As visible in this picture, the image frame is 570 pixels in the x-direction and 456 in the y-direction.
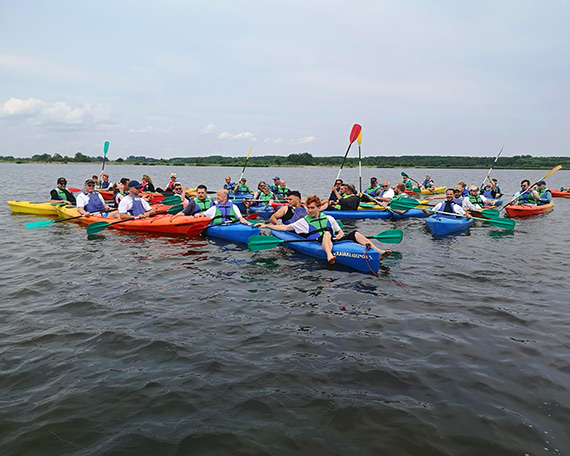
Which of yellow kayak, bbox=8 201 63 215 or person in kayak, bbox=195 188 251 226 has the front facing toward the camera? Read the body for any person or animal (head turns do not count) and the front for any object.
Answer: the person in kayak

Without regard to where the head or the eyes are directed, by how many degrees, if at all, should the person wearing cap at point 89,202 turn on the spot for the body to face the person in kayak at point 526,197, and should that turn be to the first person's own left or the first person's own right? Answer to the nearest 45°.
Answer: approximately 45° to the first person's own left

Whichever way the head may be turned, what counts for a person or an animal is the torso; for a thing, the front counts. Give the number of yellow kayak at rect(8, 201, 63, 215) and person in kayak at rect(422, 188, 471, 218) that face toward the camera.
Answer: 1

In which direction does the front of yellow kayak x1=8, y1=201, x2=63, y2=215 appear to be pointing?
to the viewer's left

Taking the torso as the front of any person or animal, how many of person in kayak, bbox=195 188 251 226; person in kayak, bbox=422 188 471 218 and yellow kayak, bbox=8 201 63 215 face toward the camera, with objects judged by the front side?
2

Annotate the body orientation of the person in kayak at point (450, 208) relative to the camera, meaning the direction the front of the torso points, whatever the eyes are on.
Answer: toward the camera

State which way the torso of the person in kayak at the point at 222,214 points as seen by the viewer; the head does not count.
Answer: toward the camera

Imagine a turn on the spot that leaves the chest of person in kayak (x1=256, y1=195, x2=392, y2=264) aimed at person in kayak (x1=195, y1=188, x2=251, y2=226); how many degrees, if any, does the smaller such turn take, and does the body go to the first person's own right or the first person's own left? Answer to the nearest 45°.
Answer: approximately 180°

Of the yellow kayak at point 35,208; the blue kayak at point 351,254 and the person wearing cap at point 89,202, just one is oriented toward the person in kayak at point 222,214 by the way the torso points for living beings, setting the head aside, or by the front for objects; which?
the person wearing cap

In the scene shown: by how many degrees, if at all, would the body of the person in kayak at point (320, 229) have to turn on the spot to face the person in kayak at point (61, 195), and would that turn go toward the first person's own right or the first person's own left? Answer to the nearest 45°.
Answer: approximately 180°

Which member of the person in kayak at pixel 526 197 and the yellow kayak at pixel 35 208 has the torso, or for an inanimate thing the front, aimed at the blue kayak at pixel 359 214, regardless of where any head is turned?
the person in kayak

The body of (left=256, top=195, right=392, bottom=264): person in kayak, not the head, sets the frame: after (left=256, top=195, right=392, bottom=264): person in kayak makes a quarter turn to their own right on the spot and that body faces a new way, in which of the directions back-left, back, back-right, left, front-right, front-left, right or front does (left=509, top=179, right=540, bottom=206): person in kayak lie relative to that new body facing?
back

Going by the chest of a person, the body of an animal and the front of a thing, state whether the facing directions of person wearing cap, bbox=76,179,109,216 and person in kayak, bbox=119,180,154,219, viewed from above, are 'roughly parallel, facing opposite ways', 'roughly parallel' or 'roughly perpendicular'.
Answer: roughly parallel
